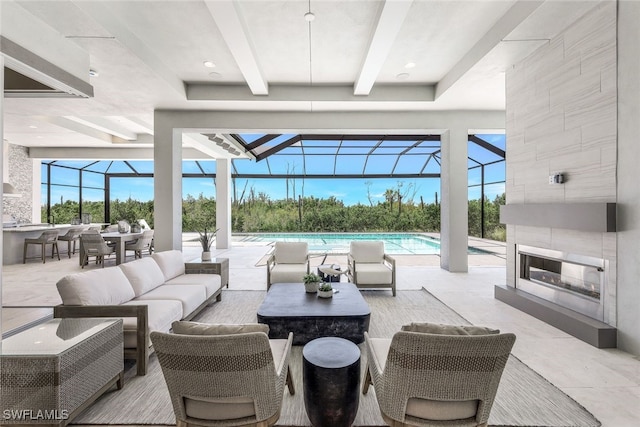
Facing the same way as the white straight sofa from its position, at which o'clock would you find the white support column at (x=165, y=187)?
The white support column is roughly at 8 o'clock from the white straight sofa.

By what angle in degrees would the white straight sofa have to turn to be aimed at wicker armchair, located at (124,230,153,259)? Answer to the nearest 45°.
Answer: approximately 135° to its left

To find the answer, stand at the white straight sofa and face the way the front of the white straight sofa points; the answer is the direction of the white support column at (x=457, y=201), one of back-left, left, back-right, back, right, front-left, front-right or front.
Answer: front-left

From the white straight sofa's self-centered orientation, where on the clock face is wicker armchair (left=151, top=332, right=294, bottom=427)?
The wicker armchair is roughly at 1 o'clock from the white straight sofa.

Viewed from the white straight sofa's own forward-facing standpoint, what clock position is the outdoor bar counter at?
The outdoor bar counter is roughly at 7 o'clock from the white straight sofa.

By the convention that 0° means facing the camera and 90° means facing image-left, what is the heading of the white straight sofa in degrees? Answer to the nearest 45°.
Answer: approximately 315°

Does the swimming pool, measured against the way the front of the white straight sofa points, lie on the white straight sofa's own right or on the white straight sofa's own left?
on the white straight sofa's own left

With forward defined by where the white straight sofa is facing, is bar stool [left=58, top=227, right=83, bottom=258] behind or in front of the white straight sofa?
behind

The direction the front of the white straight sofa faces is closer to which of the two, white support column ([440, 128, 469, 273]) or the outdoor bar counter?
the white support column

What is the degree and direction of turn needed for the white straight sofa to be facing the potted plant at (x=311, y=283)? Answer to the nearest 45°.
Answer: approximately 45° to its left

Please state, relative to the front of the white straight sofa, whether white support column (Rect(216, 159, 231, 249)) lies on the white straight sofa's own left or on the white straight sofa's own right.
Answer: on the white straight sofa's own left

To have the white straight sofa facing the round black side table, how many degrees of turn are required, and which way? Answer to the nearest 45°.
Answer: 0° — it already faces it
